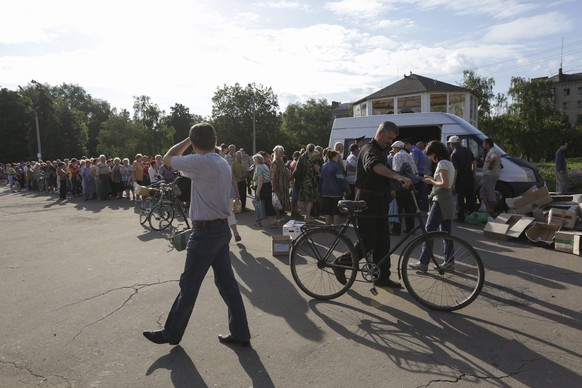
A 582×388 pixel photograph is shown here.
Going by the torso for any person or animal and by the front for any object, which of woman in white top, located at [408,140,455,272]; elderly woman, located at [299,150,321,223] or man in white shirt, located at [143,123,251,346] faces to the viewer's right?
the elderly woman

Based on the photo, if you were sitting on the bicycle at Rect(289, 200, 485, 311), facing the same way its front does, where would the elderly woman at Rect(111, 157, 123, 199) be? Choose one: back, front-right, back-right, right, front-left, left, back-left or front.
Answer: back-left

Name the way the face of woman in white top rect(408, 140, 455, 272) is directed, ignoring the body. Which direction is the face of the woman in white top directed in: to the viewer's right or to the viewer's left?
to the viewer's left

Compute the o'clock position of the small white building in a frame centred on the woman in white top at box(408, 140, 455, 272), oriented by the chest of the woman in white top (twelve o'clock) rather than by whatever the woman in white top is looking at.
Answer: The small white building is roughly at 3 o'clock from the woman in white top.

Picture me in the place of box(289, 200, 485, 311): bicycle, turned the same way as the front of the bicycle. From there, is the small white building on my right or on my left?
on my left

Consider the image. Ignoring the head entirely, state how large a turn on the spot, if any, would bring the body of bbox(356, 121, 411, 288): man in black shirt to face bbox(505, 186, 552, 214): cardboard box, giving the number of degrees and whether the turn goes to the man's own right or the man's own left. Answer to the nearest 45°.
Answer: approximately 45° to the man's own left

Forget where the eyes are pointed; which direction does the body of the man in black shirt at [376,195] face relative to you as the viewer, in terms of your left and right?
facing to the right of the viewer

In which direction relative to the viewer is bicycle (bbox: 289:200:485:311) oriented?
to the viewer's right

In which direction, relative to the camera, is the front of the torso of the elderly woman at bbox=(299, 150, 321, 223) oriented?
to the viewer's right

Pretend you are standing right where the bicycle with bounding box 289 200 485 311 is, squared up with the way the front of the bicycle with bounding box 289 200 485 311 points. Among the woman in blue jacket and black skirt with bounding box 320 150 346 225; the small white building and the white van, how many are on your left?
3

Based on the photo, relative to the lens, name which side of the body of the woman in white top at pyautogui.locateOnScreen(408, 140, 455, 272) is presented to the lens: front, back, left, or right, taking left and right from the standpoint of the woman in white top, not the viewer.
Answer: left

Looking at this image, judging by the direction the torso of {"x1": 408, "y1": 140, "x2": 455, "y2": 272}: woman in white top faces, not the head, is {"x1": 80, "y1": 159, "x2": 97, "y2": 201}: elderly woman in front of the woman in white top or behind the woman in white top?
in front

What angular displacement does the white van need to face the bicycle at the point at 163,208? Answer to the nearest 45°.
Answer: approximately 135° to its right

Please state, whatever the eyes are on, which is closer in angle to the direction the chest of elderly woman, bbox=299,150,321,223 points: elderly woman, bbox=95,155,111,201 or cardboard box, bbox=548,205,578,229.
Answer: the cardboard box

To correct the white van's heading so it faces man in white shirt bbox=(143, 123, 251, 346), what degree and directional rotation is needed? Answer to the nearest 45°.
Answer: approximately 90° to its right

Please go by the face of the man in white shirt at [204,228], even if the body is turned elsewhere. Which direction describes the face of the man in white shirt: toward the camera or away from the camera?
away from the camera
